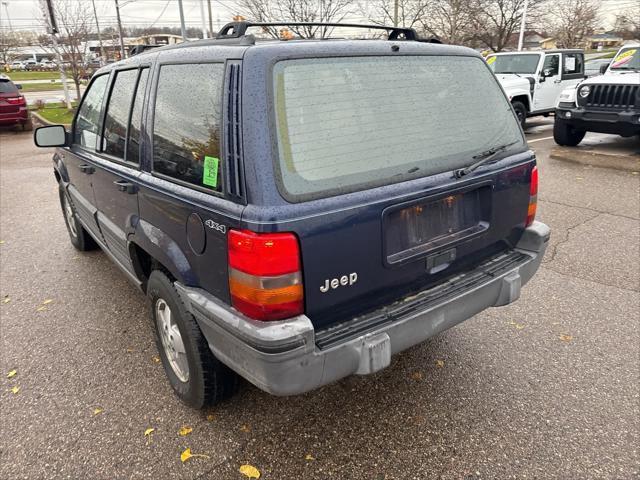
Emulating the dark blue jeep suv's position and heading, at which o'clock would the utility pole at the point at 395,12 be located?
The utility pole is roughly at 2 o'clock from the dark blue jeep suv.

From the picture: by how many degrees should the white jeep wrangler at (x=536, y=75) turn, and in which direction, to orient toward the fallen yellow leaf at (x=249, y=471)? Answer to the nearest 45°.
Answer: approximately 45° to its left

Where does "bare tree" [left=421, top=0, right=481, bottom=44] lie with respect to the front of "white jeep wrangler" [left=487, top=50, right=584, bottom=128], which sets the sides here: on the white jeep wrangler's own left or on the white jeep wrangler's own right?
on the white jeep wrangler's own right

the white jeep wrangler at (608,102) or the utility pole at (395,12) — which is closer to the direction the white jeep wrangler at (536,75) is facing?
the white jeep wrangler

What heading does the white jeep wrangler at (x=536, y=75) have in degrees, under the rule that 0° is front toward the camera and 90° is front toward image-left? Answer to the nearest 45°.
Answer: approximately 45°

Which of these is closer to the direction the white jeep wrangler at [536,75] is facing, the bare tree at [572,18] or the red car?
the red car

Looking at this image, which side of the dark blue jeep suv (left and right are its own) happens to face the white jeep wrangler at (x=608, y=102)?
right

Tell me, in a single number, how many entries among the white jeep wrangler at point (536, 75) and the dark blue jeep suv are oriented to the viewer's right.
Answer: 0

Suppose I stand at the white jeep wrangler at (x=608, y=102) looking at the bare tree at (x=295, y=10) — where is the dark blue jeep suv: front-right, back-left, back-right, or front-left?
back-left

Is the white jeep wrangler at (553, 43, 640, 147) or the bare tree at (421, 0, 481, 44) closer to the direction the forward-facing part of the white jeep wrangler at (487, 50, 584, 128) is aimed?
the white jeep wrangler

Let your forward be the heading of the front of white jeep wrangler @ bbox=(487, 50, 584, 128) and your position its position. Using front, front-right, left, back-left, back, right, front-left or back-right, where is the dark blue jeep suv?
front-left

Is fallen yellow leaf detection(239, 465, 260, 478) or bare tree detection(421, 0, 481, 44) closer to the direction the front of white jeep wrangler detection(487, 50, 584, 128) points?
the fallen yellow leaf

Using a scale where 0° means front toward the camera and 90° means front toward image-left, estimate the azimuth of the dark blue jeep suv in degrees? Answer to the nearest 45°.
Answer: approximately 135°
